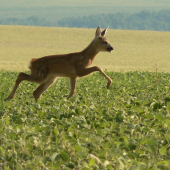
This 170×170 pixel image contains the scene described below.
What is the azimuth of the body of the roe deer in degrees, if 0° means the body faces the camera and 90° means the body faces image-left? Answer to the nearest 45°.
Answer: approximately 270°
